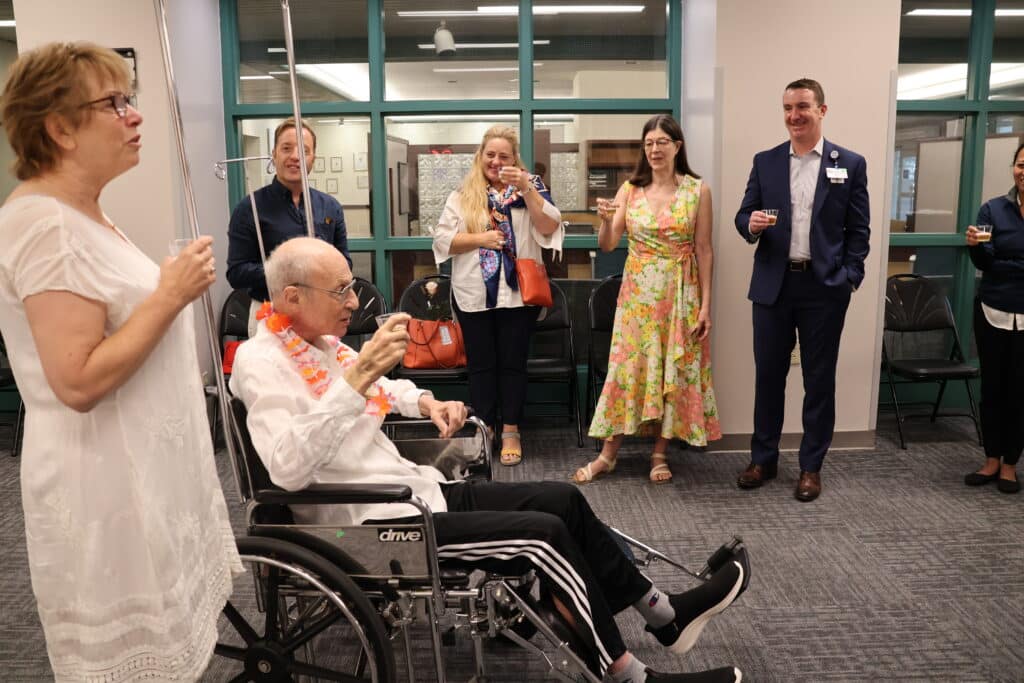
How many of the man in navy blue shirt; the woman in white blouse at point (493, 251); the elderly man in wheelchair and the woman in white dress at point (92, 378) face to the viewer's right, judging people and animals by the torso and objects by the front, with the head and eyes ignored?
2

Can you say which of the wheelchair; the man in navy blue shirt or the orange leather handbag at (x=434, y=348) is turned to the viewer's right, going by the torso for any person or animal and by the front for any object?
the wheelchair

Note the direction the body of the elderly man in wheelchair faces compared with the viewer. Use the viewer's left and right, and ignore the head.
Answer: facing to the right of the viewer

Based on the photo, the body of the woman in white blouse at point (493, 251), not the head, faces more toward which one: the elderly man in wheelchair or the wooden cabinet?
the elderly man in wheelchair

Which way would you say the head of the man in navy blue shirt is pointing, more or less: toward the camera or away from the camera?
toward the camera

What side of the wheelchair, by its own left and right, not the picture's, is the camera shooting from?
right

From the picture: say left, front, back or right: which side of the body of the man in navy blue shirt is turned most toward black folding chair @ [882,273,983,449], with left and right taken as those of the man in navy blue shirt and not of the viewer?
left

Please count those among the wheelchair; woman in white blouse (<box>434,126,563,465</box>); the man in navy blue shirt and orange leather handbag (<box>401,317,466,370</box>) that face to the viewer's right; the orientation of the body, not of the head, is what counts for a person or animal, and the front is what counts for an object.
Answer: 1

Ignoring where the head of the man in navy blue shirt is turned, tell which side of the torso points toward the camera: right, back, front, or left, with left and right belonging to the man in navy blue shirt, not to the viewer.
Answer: front

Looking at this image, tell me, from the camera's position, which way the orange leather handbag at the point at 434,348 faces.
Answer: facing the viewer

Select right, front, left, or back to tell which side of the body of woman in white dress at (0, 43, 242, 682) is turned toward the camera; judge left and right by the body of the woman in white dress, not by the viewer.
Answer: right

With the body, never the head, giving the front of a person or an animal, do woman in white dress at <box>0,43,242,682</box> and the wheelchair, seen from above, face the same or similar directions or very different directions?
same or similar directions

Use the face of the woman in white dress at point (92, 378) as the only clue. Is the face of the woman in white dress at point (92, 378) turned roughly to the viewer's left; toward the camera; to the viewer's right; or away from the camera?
to the viewer's right

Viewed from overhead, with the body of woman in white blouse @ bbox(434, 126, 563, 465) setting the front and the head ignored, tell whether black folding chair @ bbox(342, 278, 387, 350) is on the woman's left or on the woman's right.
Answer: on the woman's right

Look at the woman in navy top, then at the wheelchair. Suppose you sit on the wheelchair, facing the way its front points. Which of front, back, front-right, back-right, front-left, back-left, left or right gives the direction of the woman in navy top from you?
front-left

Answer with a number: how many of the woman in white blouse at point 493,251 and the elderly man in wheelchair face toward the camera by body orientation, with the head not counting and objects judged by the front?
1

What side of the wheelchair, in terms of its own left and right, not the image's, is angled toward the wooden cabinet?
left
